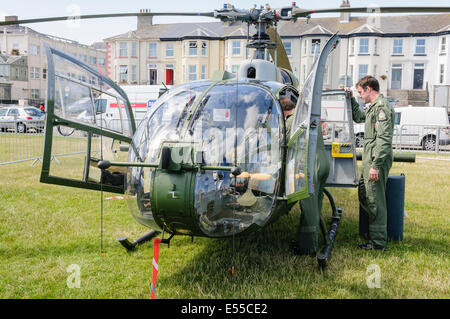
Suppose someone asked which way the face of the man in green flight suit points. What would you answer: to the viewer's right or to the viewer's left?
to the viewer's left

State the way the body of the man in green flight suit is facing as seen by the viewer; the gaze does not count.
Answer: to the viewer's left

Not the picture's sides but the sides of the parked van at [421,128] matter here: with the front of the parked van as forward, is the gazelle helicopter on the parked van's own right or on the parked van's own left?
on the parked van's own left

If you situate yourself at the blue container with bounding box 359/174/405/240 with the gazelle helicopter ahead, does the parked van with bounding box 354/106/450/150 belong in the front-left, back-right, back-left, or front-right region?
back-right

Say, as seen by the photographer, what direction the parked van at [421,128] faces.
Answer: facing to the left of the viewer

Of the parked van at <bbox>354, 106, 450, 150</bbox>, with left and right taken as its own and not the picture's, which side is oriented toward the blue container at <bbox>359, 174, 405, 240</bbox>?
left
